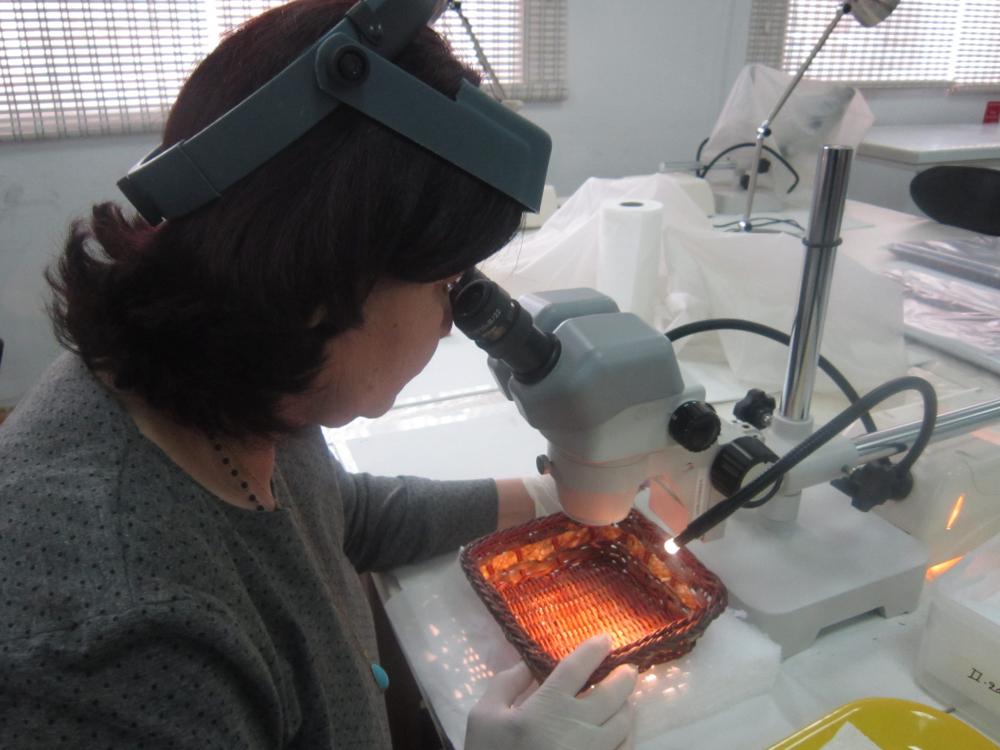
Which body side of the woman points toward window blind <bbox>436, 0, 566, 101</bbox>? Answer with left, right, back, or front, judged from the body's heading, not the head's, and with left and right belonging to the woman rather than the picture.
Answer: left

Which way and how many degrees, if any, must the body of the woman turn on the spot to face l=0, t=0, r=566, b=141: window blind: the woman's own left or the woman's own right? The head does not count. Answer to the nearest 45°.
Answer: approximately 90° to the woman's own left

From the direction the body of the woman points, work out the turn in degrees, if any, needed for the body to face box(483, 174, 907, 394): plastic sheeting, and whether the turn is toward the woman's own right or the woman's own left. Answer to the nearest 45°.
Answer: approximately 45° to the woman's own left

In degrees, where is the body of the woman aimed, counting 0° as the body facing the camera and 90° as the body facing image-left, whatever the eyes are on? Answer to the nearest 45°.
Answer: approximately 270°

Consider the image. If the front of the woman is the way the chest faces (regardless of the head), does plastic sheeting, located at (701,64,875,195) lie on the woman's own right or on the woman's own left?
on the woman's own left
